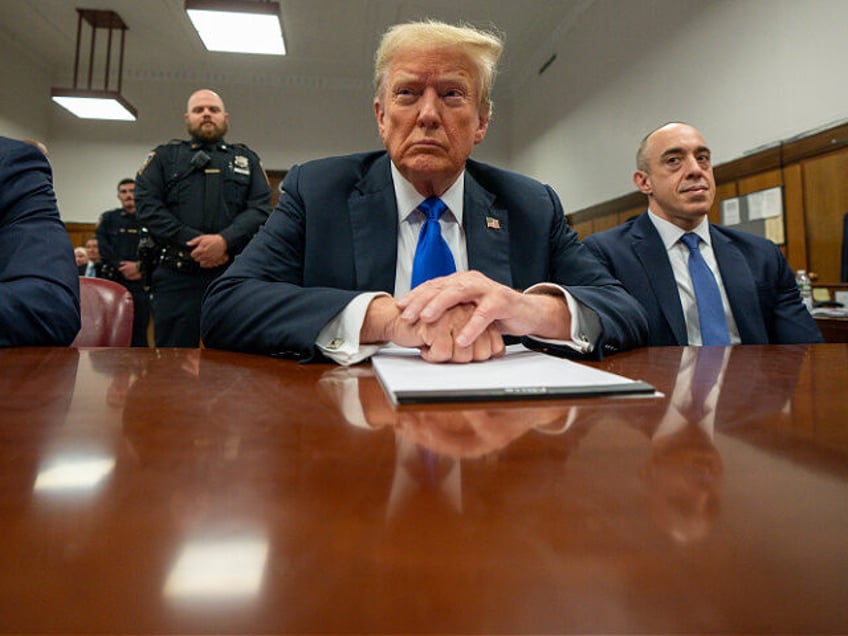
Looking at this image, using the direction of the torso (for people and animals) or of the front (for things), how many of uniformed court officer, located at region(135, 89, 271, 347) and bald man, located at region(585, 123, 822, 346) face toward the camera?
2

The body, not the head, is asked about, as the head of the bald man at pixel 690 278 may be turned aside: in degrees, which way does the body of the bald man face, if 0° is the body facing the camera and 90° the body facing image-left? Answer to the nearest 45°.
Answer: approximately 0°

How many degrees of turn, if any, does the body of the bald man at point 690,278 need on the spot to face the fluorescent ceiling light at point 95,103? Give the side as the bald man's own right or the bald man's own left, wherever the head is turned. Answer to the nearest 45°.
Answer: approximately 90° to the bald man's own right

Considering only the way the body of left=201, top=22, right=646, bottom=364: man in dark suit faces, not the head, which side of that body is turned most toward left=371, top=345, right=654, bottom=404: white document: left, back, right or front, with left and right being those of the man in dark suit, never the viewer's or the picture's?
front

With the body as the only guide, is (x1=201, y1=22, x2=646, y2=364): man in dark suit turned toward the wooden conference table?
yes

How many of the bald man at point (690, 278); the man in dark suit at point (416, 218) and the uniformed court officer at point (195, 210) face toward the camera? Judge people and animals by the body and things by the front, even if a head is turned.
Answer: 3

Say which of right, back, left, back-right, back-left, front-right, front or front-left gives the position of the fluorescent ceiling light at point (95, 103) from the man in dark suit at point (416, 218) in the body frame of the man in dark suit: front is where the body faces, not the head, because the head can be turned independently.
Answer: back-right

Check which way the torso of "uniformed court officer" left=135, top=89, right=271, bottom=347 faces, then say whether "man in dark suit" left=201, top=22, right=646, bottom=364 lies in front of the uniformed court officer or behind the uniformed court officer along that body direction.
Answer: in front

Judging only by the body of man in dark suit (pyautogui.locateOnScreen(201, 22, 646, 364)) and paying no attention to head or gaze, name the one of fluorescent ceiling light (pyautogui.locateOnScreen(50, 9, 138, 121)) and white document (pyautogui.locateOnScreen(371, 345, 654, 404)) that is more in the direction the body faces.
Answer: the white document

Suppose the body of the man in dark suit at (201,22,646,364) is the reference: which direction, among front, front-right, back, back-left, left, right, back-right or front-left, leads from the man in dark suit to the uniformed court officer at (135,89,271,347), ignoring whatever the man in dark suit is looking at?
back-right

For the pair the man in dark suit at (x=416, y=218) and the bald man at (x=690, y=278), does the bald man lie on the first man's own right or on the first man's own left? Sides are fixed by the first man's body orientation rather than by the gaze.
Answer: on the first man's own left
